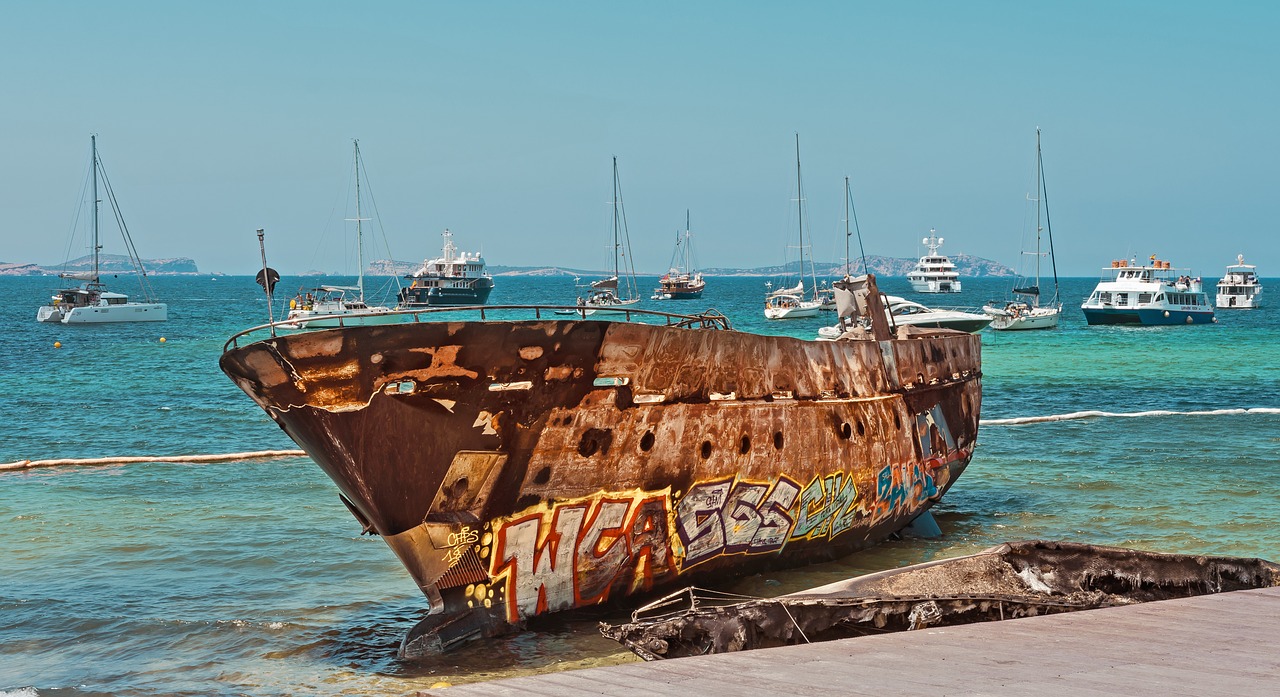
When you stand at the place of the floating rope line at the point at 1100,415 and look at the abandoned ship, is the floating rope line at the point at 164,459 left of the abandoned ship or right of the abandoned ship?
right

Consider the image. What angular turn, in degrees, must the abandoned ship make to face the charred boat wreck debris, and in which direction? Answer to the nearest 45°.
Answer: approximately 135° to its left

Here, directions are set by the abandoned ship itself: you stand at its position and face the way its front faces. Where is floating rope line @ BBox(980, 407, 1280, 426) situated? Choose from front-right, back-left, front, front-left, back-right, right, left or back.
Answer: back

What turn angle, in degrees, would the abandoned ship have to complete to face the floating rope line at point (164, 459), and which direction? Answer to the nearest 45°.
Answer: approximately 90° to its right

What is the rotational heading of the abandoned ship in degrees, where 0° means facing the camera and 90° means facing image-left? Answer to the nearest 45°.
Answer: approximately 45°
